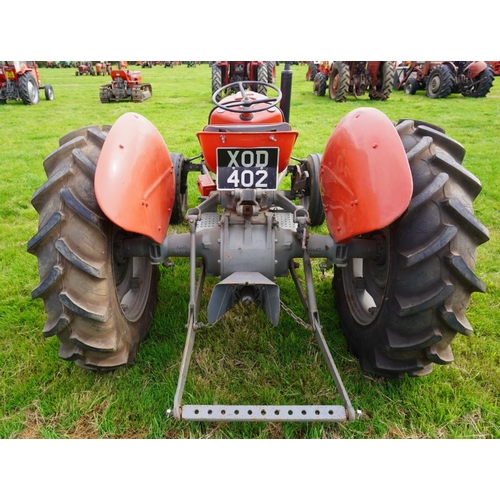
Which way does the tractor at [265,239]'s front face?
away from the camera

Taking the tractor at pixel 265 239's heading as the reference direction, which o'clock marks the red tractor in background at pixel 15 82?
The red tractor in background is roughly at 11 o'clock from the tractor.

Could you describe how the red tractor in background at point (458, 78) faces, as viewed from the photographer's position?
facing away from the viewer and to the left of the viewer

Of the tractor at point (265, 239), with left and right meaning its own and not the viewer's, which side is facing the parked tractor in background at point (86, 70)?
front

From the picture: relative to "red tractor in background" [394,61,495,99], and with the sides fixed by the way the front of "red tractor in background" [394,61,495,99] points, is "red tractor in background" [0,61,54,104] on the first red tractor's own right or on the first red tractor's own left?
on the first red tractor's own left

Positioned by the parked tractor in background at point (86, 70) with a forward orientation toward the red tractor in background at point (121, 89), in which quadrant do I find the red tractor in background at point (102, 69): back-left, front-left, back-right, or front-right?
front-left

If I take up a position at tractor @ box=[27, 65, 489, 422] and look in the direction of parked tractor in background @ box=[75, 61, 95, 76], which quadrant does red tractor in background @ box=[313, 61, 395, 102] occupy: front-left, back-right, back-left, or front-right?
front-right
